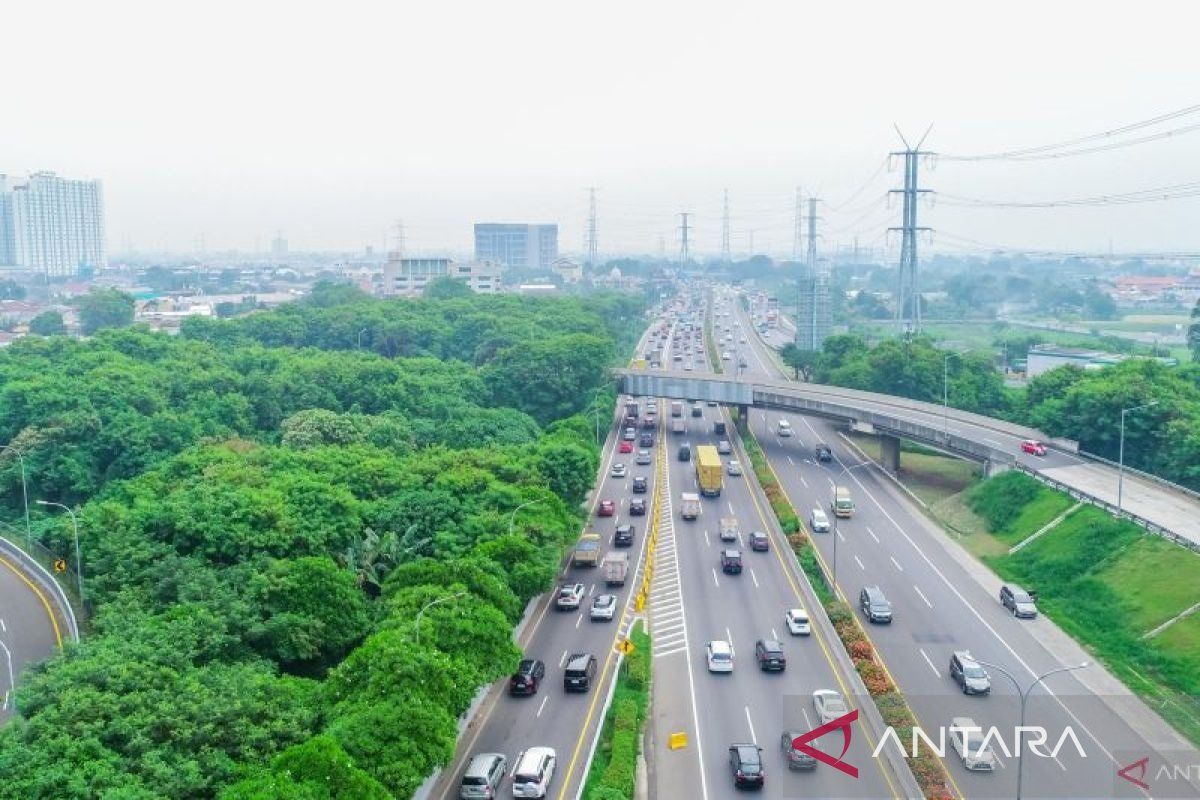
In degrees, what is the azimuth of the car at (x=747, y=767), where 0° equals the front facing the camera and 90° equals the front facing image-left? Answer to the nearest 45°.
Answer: approximately 180°

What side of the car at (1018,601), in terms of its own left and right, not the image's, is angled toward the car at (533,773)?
right

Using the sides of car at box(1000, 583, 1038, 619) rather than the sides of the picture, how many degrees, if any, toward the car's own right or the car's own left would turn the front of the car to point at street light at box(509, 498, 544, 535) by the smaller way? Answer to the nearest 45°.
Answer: approximately 135° to the car's own right

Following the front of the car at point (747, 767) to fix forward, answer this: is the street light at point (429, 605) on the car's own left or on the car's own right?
on the car's own left

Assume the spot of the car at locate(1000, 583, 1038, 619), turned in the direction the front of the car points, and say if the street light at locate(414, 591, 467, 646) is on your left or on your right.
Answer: on your right

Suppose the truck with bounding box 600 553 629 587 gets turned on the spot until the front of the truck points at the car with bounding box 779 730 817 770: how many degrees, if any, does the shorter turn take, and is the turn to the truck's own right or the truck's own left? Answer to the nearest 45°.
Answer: approximately 180°

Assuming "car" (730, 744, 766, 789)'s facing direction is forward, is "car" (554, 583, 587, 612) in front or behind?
in front

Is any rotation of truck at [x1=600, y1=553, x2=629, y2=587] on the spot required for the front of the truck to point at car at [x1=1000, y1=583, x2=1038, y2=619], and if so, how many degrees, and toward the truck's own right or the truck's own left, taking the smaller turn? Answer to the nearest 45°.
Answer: approximately 90° to the truck's own right

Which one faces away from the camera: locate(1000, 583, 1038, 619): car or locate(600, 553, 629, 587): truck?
the truck

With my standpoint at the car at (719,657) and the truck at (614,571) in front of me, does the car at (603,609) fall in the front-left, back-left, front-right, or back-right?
front-left

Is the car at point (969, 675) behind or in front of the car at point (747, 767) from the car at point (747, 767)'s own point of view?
in front

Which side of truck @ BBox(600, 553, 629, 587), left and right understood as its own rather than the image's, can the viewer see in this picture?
back
